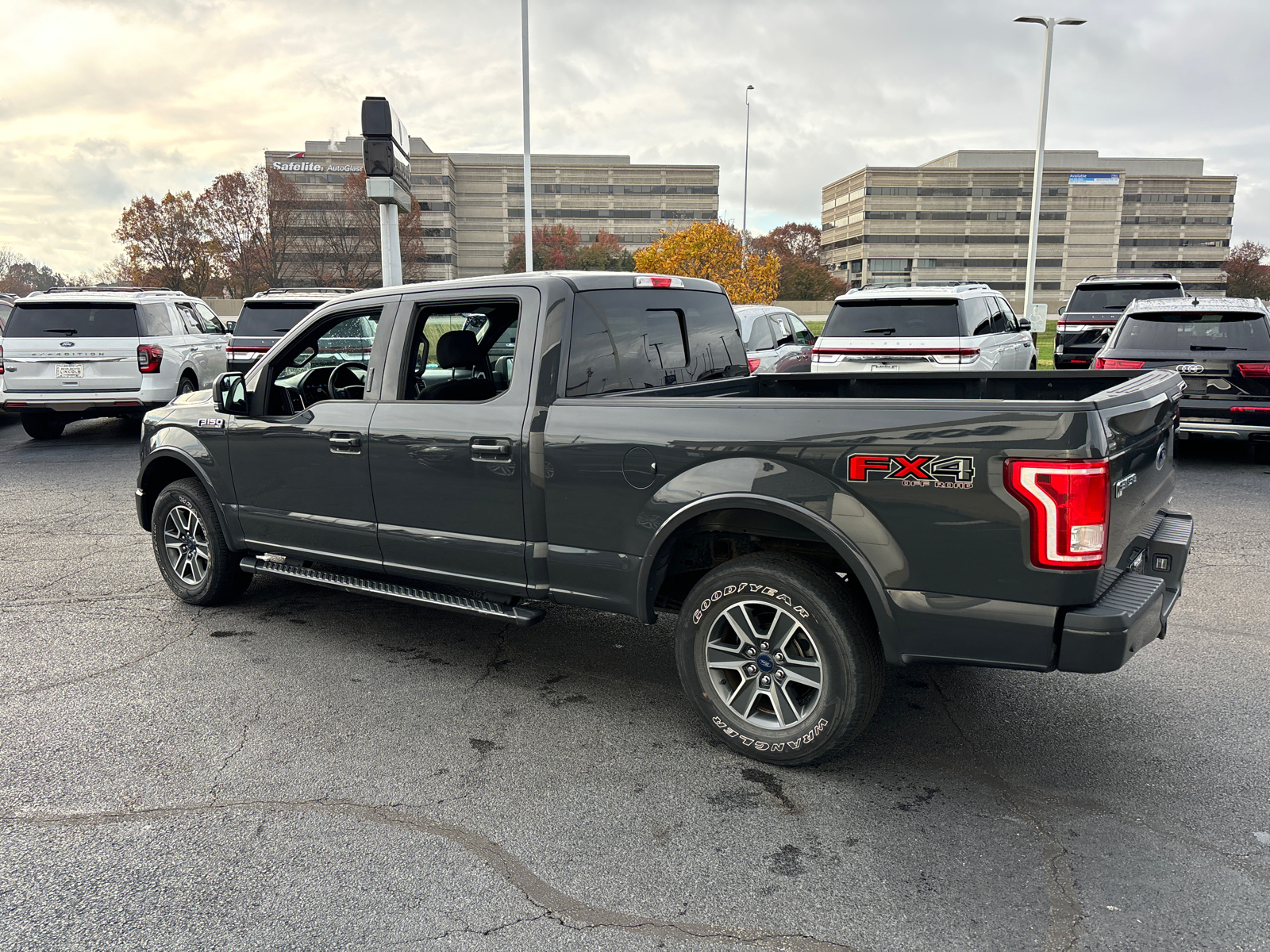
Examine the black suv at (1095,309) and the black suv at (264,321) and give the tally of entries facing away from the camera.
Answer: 2

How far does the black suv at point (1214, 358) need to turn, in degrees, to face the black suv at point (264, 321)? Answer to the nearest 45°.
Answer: approximately 90° to its left

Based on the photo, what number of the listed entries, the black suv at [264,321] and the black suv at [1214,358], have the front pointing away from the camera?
2

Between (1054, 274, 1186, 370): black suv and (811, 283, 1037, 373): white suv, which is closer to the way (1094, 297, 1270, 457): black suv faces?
the black suv

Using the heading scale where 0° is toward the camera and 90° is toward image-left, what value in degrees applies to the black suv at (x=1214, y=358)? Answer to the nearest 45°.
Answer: approximately 180°

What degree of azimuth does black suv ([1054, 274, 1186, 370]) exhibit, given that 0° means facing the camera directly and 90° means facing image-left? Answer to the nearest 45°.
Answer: approximately 180°

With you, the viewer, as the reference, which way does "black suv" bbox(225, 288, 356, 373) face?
facing away from the viewer

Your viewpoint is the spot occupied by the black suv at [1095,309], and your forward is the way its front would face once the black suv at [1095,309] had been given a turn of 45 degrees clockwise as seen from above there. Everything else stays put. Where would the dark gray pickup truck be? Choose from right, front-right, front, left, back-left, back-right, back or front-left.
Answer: back-right

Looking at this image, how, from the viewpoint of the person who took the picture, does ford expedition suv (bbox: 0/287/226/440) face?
facing away from the viewer and to the right of the viewer

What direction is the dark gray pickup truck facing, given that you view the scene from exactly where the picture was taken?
facing away from the viewer and to the left of the viewer
